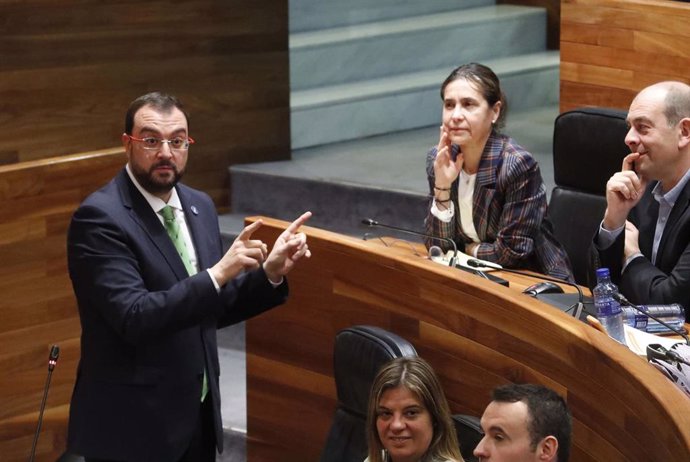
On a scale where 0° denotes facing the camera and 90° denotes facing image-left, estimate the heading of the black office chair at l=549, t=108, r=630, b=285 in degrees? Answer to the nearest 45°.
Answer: approximately 45°

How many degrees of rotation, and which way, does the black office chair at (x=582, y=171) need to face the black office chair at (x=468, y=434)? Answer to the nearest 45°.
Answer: approximately 45° to its left

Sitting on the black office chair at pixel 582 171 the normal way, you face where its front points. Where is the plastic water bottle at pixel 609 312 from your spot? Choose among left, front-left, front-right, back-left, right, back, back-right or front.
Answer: front-left

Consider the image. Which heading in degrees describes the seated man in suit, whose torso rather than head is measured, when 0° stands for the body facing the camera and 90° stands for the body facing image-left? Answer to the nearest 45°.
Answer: approximately 45°

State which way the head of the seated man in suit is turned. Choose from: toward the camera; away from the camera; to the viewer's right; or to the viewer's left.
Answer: to the viewer's left
